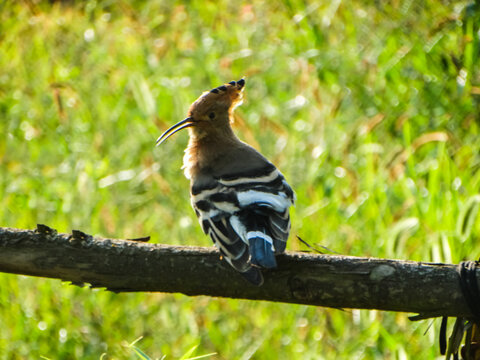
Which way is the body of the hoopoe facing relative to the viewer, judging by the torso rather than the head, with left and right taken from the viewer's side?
facing away from the viewer and to the left of the viewer
